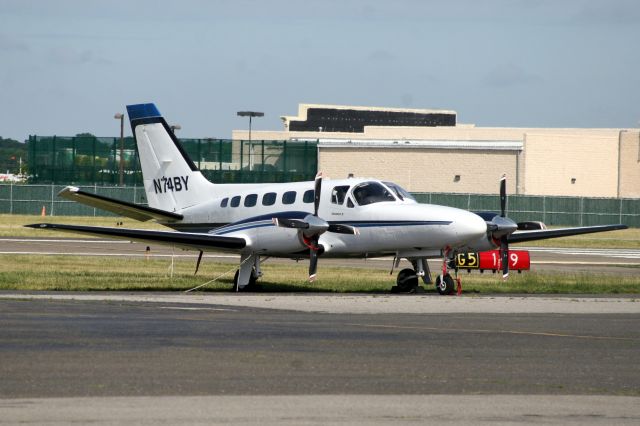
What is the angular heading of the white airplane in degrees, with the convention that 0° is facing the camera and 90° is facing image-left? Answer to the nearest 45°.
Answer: approximately 315°
